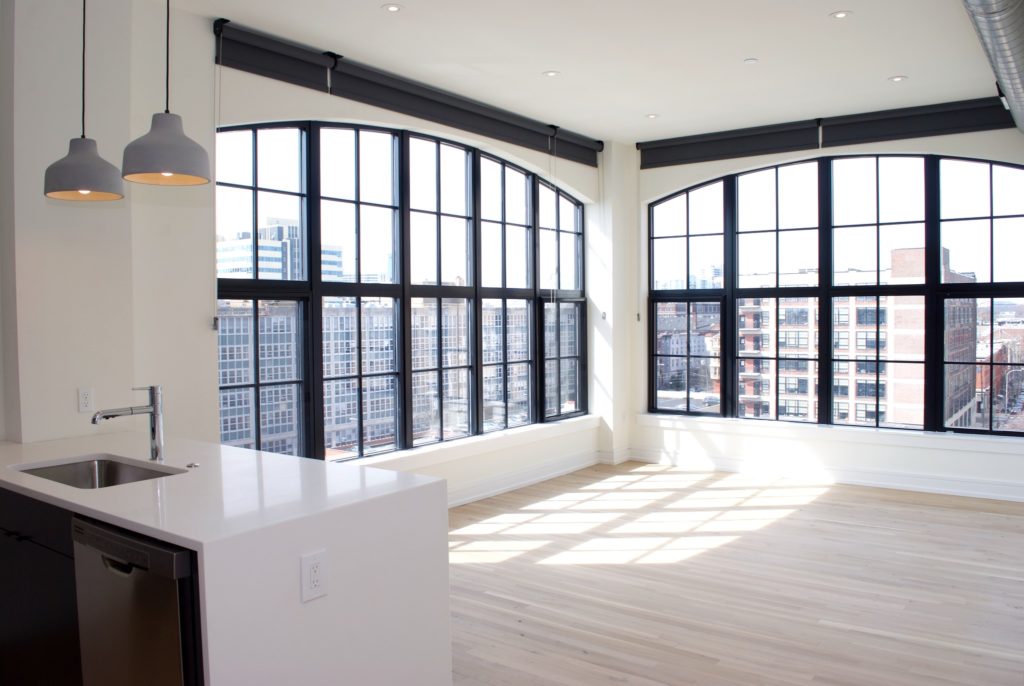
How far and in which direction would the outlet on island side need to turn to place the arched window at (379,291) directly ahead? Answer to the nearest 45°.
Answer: approximately 135° to its left

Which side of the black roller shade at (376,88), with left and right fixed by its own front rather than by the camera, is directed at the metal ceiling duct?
front

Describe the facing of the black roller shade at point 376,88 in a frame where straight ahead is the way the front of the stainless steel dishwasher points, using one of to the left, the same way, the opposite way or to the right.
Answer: to the left

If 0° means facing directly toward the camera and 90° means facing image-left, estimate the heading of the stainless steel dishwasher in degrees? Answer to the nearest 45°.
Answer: approximately 45°

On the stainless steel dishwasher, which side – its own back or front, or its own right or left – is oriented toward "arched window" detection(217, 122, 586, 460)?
back

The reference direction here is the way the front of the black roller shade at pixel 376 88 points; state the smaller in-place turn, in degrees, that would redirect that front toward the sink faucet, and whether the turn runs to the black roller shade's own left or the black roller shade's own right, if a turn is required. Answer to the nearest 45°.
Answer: approximately 45° to the black roller shade's own right

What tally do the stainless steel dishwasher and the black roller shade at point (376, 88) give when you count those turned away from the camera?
0

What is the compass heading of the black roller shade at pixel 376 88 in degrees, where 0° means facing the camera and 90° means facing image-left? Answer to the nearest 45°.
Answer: approximately 315°

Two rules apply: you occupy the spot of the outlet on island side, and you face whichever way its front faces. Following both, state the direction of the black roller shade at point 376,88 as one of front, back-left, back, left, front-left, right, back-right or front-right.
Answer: back-left

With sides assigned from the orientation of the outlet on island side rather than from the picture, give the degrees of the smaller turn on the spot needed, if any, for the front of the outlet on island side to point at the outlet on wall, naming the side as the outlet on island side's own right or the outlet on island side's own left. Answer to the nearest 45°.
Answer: approximately 180°

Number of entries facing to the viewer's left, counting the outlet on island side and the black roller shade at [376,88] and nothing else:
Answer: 0

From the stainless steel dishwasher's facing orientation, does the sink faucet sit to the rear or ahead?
to the rear

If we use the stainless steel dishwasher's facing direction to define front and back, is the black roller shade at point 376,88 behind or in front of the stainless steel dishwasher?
behind

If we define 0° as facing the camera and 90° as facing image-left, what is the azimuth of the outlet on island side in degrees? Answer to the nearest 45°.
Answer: approximately 315°
